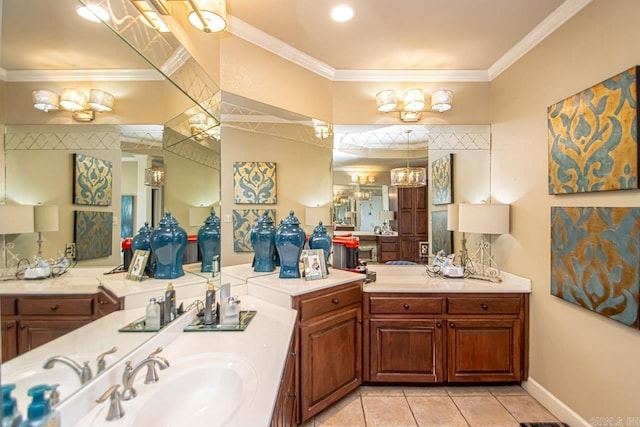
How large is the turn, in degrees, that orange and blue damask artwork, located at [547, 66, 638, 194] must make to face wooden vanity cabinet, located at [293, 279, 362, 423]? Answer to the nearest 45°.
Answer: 0° — it already faces it

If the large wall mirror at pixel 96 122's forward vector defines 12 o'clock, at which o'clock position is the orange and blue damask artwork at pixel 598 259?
The orange and blue damask artwork is roughly at 11 o'clock from the large wall mirror.

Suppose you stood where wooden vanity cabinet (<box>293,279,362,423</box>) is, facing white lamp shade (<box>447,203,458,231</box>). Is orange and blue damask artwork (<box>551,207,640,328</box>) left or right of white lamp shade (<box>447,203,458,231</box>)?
right

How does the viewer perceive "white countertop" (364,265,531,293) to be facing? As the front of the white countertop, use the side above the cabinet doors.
facing the viewer

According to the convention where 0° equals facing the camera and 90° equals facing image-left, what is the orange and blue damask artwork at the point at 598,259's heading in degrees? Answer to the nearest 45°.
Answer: approximately 45°

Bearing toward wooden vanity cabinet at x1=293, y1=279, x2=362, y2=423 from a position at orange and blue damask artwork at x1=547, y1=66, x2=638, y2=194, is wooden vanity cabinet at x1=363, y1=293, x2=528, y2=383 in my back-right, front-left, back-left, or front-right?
front-right

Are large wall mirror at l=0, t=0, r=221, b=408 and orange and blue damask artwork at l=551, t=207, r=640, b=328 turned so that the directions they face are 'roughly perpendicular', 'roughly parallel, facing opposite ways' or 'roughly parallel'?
roughly parallel, facing opposite ways

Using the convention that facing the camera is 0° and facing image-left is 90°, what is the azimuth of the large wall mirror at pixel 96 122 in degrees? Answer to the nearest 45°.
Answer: approximately 315°

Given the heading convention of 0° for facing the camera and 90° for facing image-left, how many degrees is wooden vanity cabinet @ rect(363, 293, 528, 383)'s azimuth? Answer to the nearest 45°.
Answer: approximately 0°

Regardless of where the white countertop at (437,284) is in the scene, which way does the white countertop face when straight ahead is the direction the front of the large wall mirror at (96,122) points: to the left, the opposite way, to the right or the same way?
to the right

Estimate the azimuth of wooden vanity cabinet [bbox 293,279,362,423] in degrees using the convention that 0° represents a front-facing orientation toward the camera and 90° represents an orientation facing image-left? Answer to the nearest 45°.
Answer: approximately 315°

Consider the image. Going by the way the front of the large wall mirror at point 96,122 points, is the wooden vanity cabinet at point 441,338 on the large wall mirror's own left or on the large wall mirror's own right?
on the large wall mirror's own left
